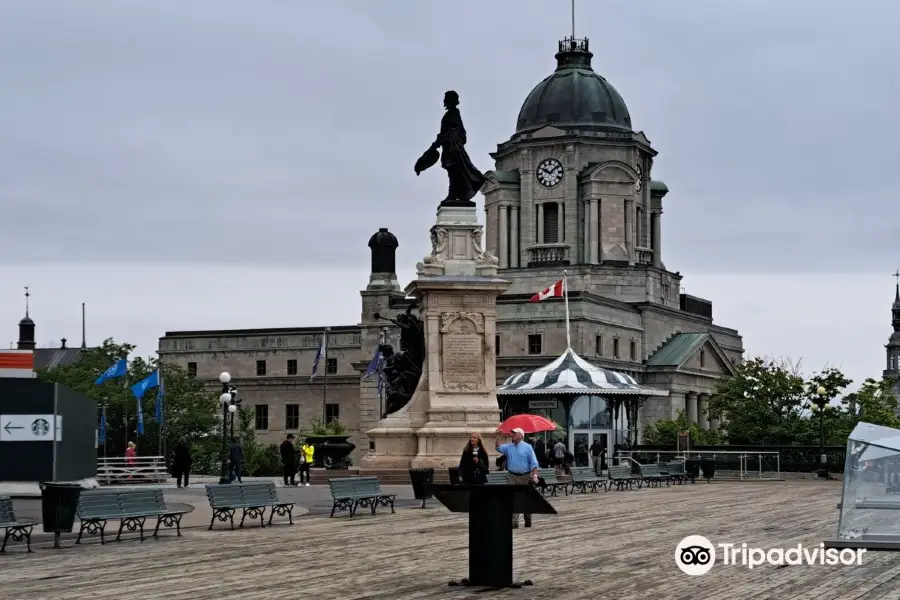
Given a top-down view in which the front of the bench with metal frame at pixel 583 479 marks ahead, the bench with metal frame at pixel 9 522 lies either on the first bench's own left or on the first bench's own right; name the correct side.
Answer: on the first bench's own right

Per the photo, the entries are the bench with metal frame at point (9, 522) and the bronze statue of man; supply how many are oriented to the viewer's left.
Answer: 1

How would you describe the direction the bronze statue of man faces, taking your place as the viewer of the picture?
facing to the left of the viewer

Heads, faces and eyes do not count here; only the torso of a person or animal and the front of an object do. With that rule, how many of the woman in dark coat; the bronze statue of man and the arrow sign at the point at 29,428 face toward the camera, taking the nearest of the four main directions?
2

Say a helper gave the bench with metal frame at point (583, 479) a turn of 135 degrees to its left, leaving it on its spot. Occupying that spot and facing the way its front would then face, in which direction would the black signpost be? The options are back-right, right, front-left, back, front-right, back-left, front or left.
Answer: back

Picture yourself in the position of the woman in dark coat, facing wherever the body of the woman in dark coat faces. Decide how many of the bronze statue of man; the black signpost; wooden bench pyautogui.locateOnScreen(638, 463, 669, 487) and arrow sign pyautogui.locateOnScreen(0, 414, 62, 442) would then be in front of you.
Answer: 1

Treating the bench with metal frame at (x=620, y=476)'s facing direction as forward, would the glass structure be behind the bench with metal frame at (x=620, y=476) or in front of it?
in front

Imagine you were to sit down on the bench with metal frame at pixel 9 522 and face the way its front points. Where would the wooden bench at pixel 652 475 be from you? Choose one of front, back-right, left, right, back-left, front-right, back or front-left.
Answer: left

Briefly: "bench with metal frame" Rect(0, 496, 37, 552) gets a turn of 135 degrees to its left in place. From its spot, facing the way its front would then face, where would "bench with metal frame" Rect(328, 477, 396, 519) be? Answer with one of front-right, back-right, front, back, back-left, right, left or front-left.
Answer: front-right

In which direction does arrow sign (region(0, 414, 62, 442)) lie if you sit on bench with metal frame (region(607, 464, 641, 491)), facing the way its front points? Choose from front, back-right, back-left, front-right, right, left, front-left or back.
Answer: right

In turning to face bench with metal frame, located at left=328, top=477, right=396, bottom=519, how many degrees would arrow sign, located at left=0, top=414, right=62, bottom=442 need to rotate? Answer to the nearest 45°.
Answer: approximately 45° to its left

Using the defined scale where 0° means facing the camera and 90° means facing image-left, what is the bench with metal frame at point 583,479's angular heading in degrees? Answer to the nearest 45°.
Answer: approximately 315°
